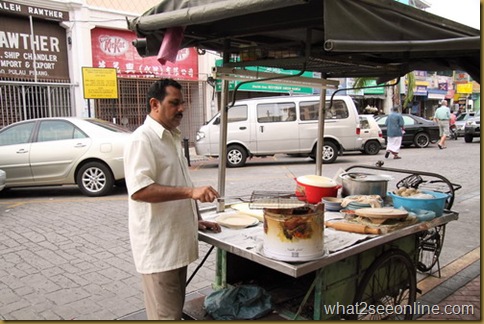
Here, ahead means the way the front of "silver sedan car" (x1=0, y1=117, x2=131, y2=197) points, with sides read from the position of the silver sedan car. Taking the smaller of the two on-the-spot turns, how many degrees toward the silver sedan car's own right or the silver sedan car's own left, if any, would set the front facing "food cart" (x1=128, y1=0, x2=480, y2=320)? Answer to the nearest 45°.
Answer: approximately 90° to the silver sedan car's own left

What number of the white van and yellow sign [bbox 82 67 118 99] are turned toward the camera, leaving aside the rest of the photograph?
1

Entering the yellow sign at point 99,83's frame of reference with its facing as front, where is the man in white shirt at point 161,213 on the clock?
The man in white shirt is roughly at 12 o'clock from the yellow sign.

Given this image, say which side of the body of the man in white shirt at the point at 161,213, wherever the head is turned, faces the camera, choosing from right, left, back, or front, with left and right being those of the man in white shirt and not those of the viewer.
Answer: right

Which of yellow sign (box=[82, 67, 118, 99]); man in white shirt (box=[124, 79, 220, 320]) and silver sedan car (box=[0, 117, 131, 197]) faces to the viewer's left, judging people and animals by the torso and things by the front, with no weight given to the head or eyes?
the silver sedan car

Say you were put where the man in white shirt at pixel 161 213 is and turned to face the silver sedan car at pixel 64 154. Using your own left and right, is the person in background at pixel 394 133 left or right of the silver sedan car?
right

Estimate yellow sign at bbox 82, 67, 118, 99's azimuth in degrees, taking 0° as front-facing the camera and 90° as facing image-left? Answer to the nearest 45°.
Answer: approximately 0°

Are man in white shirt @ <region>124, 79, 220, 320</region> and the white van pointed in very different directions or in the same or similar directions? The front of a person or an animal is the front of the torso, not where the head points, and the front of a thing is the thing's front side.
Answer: very different directions

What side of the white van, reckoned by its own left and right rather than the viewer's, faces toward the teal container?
left

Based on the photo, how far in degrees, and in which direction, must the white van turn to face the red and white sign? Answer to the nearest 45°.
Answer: approximately 45° to its right

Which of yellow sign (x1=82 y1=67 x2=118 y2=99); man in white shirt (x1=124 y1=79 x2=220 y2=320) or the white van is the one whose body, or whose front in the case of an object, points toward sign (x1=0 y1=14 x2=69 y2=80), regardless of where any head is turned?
the white van

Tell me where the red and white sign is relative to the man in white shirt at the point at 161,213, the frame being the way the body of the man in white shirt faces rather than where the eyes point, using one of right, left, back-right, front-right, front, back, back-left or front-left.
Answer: left

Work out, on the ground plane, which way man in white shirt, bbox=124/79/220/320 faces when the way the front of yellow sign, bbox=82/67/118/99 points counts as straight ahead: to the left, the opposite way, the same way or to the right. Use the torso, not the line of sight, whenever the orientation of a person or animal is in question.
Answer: to the left

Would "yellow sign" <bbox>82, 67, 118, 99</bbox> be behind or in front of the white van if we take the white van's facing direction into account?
in front

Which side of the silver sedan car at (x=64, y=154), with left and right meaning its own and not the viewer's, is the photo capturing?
left

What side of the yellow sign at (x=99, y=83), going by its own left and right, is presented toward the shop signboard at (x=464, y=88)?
left

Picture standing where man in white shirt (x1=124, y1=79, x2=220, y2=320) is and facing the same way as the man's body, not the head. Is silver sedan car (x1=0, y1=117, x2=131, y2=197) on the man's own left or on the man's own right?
on the man's own left
